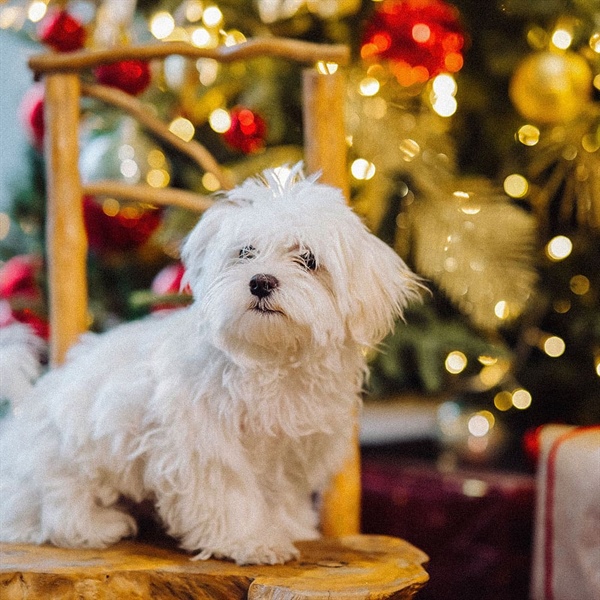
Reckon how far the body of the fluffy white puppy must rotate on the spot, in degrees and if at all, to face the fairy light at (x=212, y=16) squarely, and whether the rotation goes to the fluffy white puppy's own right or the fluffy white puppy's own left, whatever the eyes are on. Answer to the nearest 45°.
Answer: approximately 135° to the fluffy white puppy's own left

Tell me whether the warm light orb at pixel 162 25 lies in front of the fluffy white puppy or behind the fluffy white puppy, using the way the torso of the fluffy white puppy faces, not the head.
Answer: behind

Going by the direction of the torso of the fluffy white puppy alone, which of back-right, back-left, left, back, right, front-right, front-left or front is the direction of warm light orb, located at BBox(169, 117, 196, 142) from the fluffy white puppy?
back-left

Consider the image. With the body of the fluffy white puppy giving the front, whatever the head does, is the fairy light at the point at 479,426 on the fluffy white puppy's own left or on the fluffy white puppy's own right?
on the fluffy white puppy's own left

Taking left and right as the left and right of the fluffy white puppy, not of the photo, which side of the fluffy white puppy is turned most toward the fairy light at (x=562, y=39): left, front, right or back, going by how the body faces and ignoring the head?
left

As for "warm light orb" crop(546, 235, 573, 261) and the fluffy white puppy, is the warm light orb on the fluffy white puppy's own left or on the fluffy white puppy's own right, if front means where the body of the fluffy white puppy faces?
on the fluffy white puppy's own left

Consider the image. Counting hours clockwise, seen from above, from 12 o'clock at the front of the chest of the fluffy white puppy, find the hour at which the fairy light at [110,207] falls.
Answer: The fairy light is roughly at 7 o'clock from the fluffy white puppy.

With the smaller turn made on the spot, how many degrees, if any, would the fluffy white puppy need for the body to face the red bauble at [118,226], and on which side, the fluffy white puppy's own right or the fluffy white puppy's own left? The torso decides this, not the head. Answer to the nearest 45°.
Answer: approximately 135° to the fluffy white puppy's own left

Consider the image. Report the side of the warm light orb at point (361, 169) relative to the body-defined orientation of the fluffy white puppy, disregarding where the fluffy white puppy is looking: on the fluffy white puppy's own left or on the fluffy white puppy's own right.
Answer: on the fluffy white puppy's own left

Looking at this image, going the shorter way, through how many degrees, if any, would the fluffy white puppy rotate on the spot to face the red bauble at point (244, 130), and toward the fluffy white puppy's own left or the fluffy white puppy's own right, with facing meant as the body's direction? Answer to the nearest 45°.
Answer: approximately 135° to the fluffy white puppy's own left

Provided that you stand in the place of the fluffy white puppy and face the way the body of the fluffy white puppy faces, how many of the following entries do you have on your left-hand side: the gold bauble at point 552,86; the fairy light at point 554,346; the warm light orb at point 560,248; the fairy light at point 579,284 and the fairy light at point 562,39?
5

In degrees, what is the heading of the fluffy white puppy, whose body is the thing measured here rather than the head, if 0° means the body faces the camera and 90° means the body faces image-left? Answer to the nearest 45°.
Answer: approximately 315°

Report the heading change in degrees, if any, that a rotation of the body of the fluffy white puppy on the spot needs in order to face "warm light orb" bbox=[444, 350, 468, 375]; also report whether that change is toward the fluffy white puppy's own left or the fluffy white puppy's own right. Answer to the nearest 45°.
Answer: approximately 90° to the fluffy white puppy's own left
